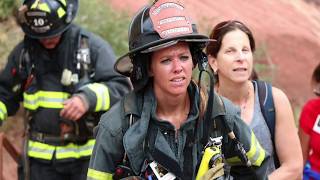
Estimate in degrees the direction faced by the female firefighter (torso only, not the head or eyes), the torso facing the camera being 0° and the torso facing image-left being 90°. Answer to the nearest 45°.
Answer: approximately 0°

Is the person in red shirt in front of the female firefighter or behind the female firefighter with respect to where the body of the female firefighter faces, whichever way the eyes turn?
behind
